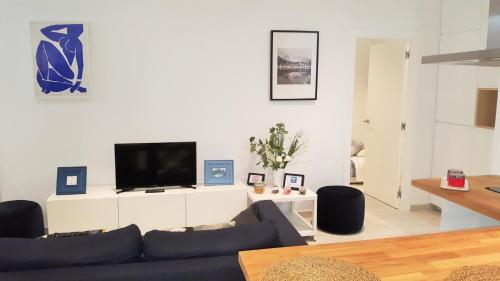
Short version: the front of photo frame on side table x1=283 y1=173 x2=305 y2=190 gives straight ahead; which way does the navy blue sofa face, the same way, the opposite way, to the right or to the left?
the opposite way

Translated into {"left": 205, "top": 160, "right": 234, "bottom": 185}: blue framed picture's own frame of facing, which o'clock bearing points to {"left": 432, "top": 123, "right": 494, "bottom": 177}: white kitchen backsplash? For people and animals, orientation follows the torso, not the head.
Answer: The white kitchen backsplash is roughly at 9 o'clock from the blue framed picture.

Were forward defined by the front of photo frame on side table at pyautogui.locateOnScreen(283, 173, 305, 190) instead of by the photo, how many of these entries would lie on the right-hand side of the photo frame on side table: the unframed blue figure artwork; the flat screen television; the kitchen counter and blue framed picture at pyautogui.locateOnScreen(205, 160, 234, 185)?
3

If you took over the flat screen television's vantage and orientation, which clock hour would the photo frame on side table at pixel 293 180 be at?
The photo frame on side table is roughly at 9 o'clock from the flat screen television.

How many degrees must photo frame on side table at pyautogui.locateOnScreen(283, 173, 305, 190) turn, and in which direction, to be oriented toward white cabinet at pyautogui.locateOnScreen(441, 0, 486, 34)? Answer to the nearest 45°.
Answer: approximately 90° to its left

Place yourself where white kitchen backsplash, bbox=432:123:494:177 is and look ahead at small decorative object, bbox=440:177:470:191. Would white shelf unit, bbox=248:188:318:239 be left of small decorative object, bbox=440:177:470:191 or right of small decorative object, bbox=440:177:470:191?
right

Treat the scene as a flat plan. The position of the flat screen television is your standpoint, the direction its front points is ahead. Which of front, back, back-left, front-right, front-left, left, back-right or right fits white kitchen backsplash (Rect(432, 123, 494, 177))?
left

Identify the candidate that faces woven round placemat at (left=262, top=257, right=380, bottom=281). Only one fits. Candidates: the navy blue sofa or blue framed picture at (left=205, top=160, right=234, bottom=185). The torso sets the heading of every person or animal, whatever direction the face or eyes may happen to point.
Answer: the blue framed picture

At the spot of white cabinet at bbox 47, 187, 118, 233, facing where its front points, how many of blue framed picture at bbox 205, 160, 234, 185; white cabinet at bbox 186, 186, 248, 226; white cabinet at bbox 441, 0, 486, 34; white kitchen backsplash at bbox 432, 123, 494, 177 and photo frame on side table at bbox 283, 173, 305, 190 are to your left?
5

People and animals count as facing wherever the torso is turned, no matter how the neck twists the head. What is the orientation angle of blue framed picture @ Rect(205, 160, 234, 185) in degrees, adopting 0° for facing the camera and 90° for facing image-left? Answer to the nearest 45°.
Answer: approximately 0°

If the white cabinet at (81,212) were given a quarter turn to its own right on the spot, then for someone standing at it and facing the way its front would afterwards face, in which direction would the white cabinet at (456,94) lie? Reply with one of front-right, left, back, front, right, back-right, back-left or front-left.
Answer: back
